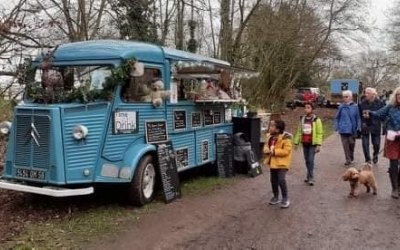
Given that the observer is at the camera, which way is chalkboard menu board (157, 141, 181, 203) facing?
facing the viewer and to the right of the viewer

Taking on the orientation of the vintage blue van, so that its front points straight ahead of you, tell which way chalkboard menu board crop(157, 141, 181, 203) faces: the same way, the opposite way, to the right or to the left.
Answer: to the left

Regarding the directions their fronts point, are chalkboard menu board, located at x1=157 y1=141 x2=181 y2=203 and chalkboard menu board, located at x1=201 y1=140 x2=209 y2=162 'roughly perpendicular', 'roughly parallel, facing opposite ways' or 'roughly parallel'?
roughly parallel

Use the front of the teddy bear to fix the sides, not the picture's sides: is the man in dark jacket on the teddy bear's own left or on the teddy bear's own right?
on the teddy bear's own left

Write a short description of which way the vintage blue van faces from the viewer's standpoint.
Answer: facing the viewer and to the left of the viewer

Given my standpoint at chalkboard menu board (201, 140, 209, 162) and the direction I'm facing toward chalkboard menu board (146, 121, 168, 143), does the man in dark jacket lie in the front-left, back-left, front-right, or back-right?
back-left

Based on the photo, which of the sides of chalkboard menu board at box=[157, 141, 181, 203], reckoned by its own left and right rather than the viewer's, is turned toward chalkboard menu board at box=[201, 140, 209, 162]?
left

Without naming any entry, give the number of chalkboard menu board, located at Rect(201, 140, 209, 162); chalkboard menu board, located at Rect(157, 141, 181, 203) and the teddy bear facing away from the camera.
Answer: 0
